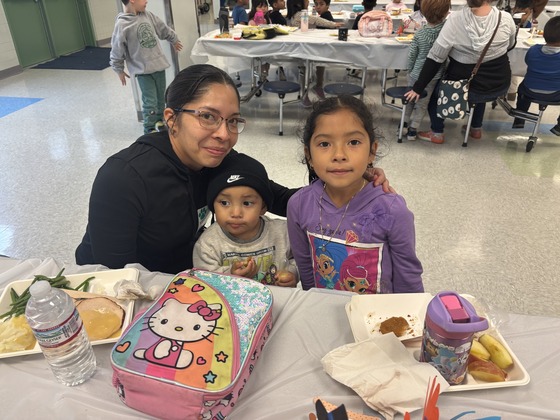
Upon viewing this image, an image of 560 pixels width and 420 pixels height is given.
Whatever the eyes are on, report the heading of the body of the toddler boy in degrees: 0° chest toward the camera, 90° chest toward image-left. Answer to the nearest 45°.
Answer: approximately 0°

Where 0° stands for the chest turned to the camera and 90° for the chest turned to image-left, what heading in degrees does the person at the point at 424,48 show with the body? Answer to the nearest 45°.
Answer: approximately 225°

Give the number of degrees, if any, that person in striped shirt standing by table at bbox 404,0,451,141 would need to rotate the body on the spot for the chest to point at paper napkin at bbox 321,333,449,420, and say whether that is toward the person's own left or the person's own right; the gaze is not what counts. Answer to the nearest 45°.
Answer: approximately 135° to the person's own right

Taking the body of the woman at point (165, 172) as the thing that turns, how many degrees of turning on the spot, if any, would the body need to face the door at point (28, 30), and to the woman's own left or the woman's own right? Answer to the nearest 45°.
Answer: approximately 180°

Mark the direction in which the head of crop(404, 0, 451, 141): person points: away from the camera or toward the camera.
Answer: away from the camera

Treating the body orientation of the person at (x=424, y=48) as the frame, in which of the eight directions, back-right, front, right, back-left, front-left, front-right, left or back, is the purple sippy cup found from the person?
back-right

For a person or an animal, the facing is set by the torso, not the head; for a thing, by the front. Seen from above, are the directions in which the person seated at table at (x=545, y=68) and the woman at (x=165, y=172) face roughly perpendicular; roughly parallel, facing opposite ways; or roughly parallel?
roughly perpendicular

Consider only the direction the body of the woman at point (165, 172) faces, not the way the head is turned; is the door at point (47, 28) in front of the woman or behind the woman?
behind

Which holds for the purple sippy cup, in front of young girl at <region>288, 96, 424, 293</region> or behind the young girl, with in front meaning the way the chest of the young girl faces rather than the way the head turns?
in front

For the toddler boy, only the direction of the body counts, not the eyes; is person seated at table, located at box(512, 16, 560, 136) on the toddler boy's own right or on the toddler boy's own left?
on the toddler boy's own left
